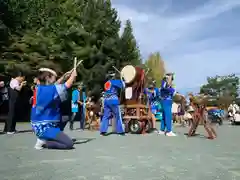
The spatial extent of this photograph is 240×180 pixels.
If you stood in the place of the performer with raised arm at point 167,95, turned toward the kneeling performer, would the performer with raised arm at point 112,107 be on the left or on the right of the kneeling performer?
right

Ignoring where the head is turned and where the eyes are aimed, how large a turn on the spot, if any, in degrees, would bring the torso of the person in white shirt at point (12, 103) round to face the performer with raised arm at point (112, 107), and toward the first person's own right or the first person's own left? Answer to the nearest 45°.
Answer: approximately 45° to the first person's own right

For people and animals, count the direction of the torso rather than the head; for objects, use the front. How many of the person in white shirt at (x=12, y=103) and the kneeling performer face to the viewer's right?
2

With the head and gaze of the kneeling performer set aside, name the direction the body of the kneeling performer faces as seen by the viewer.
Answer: to the viewer's right

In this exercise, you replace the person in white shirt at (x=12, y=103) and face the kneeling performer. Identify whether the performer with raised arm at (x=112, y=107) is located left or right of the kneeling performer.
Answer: left

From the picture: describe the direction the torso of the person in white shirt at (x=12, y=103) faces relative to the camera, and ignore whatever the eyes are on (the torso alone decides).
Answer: to the viewer's right

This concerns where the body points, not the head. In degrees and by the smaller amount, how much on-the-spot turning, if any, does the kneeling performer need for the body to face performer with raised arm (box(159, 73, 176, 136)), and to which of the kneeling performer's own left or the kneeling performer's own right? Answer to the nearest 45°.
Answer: approximately 45° to the kneeling performer's own left
